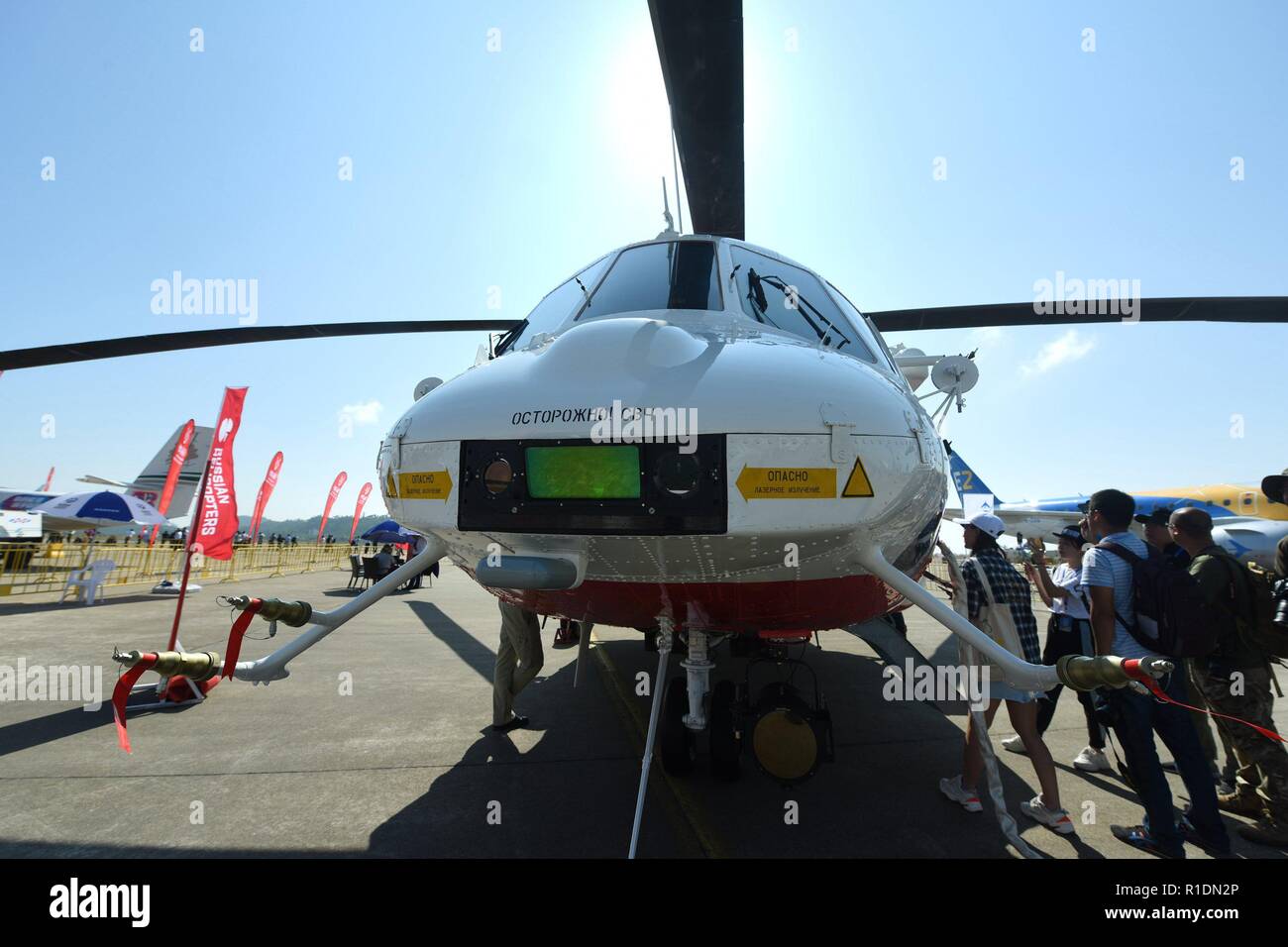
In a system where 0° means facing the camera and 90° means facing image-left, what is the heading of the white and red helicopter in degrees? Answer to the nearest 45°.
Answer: approximately 0°
